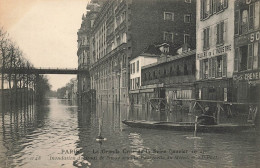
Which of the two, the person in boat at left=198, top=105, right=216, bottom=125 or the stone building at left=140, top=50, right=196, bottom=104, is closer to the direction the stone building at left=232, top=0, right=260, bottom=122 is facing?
the person in boat

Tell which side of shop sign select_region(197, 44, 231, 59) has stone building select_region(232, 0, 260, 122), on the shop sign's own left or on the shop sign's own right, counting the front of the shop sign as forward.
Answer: on the shop sign's own left

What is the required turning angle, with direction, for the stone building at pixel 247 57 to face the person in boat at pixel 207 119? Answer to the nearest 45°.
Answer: approximately 45° to its left

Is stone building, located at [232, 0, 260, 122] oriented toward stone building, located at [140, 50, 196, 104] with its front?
no

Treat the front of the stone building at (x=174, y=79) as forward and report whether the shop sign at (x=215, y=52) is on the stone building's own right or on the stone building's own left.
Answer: on the stone building's own left

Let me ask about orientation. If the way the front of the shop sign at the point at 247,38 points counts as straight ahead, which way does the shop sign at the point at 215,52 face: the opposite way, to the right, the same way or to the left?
the same way

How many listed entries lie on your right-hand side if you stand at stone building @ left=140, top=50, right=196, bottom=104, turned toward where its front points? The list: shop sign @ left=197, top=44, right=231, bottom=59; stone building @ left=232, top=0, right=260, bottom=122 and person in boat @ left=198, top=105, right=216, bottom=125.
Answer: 0

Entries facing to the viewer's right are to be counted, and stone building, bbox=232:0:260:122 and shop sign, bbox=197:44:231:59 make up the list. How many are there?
0

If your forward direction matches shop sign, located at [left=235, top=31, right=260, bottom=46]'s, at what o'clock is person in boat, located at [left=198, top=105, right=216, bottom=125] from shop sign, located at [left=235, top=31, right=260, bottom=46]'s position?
The person in boat is roughly at 11 o'clock from the shop sign.

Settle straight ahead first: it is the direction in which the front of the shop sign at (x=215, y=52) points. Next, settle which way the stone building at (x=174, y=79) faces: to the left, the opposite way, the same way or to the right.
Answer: the same way

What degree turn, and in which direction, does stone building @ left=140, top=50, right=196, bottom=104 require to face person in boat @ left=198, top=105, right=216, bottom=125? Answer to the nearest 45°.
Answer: approximately 45° to its left

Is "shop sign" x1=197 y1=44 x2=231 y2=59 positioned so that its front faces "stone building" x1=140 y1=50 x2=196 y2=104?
no

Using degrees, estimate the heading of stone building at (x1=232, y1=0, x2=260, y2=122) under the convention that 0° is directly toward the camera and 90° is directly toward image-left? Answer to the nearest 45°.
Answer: approximately 45°

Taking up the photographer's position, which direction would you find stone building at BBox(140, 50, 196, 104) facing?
facing the viewer and to the left of the viewer

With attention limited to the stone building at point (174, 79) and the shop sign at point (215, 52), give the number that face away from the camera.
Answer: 0
